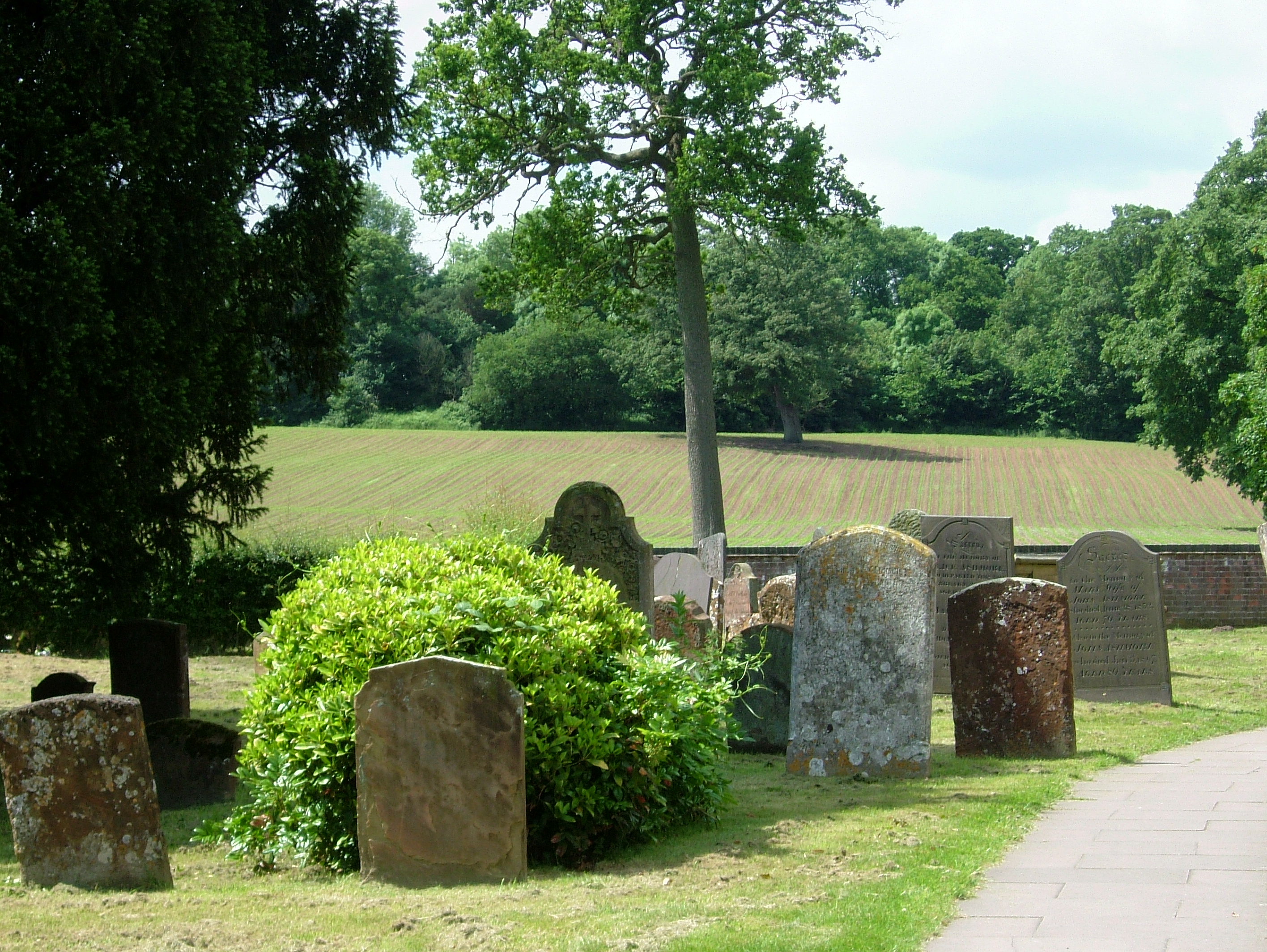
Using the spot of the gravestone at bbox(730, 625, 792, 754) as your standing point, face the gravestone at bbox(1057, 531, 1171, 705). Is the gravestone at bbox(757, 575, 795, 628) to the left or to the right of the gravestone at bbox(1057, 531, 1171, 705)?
left

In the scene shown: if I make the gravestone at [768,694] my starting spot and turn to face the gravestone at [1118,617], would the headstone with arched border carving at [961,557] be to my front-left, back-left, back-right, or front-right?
front-left

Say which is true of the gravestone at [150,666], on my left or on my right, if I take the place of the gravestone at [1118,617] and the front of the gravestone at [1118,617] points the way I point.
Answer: on my right

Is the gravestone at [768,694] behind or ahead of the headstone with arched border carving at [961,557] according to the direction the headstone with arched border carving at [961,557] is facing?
ahead

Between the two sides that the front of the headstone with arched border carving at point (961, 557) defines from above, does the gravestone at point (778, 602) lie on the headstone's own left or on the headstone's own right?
on the headstone's own right

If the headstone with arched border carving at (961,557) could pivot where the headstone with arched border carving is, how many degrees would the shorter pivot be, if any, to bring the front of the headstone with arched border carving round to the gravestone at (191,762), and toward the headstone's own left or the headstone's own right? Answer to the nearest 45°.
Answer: approximately 45° to the headstone's own right

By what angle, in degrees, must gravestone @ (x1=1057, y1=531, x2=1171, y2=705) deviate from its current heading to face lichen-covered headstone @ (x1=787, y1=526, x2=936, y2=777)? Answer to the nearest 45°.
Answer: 0° — it already faces it

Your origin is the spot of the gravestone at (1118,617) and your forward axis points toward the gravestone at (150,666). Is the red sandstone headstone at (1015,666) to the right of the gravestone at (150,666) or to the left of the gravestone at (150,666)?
left

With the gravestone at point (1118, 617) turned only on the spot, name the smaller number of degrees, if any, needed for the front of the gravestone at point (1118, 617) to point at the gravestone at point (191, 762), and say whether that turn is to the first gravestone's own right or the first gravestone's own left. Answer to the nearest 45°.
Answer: approximately 45° to the first gravestone's own right

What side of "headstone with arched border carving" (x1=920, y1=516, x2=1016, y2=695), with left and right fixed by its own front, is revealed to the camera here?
front

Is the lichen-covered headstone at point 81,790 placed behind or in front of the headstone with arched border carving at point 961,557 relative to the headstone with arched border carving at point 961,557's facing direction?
in front

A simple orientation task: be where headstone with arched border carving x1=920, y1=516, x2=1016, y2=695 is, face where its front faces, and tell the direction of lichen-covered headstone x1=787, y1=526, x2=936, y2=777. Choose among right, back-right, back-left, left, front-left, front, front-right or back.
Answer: front

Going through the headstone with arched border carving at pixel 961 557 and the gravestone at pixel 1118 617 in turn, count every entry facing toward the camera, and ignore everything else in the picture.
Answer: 2

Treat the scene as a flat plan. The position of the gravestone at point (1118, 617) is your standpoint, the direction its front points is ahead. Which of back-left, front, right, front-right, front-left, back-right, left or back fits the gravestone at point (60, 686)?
front-right
